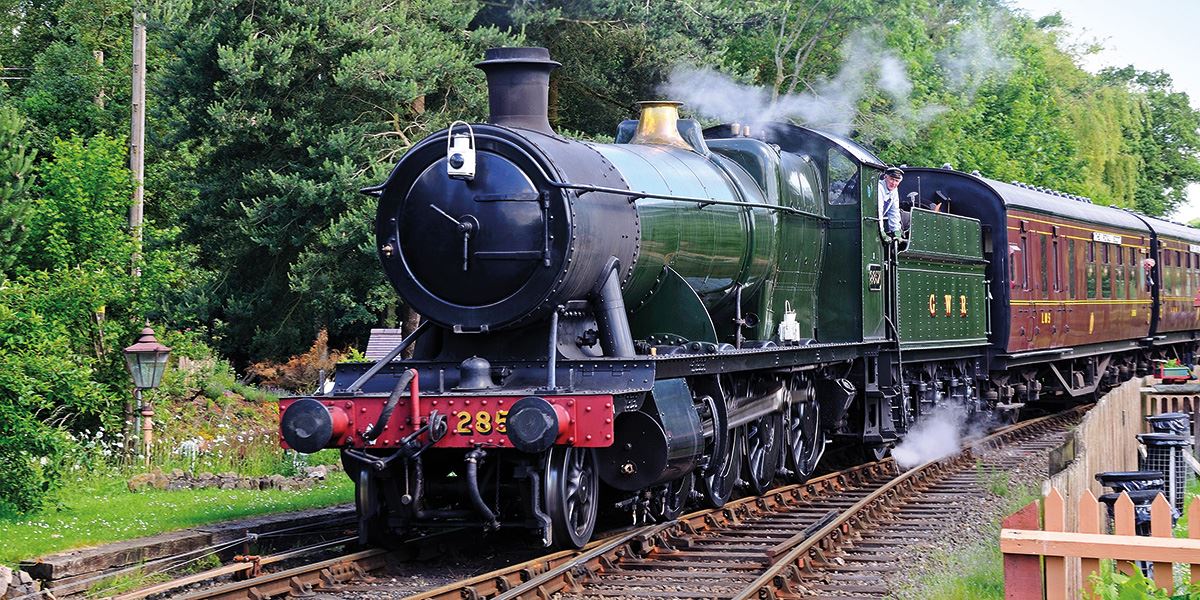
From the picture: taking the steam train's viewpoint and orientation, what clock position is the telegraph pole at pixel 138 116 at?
The telegraph pole is roughly at 3 o'clock from the steam train.

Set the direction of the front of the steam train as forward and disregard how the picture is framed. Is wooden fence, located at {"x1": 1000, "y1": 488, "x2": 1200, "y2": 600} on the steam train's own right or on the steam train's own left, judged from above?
on the steam train's own left

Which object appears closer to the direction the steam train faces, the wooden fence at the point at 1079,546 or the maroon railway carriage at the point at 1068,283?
the wooden fence

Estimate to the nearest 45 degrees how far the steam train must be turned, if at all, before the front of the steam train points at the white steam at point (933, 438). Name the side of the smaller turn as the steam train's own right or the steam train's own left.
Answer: approximately 180°

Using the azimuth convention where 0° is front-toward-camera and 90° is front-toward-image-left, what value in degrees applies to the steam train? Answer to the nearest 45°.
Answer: approximately 45°

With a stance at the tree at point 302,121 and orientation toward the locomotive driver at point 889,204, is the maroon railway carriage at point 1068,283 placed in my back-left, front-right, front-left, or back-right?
front-left

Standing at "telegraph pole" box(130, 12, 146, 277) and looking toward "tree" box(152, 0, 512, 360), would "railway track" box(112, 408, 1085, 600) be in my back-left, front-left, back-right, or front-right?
front-right

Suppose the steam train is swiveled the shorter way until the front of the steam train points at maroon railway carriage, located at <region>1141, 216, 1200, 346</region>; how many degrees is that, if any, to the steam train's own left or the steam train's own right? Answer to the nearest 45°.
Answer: approximately 180°

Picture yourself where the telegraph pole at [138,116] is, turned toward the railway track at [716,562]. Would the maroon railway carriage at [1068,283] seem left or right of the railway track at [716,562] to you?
left

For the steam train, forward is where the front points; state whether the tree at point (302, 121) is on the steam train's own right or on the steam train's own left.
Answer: on the steam train's own right
